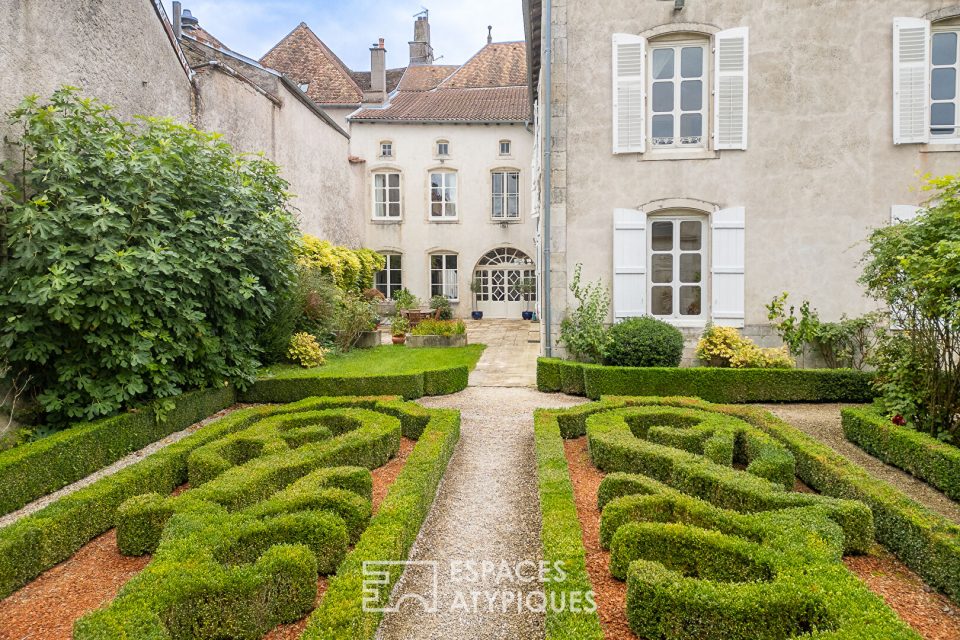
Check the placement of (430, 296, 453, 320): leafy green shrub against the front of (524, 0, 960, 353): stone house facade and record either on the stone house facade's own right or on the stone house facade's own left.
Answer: on the stone house facade's own right

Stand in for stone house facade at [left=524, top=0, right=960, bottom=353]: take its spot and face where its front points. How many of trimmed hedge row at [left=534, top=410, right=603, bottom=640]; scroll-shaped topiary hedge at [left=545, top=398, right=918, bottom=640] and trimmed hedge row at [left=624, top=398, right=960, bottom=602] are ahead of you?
3

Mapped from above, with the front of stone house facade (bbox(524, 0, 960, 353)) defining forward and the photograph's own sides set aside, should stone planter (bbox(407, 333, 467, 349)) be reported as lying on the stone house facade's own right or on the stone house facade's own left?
on the stone house facade's own right

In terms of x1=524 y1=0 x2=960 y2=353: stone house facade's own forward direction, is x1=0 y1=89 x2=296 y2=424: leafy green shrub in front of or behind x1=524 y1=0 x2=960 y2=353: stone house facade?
in front

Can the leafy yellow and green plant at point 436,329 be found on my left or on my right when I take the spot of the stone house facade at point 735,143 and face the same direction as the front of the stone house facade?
on my right

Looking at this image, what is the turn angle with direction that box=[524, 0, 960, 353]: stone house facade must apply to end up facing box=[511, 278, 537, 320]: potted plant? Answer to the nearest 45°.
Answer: approximately 135° to its right

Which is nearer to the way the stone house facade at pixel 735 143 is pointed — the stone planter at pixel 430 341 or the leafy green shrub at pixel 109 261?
the leafy green shrub

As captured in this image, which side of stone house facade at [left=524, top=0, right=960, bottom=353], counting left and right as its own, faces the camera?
front

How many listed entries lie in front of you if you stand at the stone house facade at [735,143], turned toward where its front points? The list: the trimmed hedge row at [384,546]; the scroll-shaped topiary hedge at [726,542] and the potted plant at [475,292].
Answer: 2

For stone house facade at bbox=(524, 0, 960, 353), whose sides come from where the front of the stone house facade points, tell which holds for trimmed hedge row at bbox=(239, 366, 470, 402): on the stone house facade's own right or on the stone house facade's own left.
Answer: on the stone house facade's own right

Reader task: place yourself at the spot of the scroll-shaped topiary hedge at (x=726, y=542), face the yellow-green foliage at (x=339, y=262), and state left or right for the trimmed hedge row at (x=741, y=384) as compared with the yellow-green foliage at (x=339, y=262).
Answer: right

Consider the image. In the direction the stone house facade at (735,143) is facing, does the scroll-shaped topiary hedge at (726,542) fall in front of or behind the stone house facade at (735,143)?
in front
